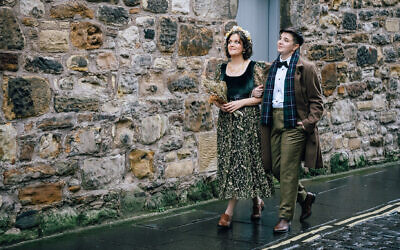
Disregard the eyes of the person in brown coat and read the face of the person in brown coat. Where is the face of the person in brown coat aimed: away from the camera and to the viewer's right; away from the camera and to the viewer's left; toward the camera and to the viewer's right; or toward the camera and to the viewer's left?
toward the camera and to the viewer's left
